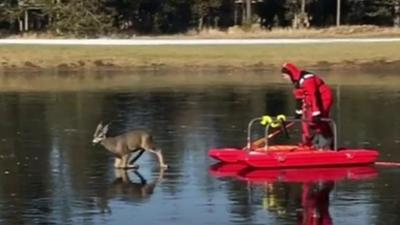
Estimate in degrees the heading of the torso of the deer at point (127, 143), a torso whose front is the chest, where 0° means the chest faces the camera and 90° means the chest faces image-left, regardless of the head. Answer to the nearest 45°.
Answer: approximately 90°

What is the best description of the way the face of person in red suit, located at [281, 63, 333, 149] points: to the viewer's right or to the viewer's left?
to the viewer's left

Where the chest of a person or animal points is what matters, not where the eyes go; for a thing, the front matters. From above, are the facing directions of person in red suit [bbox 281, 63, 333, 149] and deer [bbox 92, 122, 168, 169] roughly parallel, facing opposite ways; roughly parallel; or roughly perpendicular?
roughly parallel

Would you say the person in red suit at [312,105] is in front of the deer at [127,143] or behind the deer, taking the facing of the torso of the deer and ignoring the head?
behind

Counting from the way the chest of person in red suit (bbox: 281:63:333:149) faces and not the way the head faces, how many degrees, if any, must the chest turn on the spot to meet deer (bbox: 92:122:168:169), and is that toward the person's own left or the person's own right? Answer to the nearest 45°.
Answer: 0° — they already face it

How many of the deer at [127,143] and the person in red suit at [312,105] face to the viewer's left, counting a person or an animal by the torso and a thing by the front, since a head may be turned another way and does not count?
2

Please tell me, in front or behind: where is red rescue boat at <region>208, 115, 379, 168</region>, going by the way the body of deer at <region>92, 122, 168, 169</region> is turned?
behind

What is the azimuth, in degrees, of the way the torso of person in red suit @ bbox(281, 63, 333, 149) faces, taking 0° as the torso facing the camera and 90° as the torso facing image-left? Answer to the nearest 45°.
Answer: approximately 90°
